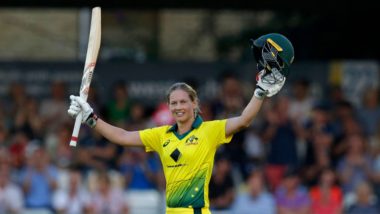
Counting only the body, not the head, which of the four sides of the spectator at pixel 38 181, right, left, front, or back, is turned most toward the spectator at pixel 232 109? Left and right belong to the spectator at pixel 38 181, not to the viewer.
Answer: left

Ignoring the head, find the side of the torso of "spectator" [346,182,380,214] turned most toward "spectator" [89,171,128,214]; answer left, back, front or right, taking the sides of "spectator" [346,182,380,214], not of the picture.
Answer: right

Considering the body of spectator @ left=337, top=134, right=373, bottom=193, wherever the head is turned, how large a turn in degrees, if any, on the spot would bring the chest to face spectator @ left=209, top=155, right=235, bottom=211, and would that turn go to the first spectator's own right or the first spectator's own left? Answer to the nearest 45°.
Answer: approximately 45° to the first spectator's own right

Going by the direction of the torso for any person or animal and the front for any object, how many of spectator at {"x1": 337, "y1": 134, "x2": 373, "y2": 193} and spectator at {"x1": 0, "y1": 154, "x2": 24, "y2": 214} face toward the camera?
2

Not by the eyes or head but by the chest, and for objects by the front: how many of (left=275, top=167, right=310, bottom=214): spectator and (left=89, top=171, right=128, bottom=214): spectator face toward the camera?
2

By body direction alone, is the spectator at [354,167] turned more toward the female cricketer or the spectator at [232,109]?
the female cricketer

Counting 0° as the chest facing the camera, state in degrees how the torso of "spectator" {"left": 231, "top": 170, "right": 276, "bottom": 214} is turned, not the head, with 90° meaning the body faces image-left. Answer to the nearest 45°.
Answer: approximately 0°

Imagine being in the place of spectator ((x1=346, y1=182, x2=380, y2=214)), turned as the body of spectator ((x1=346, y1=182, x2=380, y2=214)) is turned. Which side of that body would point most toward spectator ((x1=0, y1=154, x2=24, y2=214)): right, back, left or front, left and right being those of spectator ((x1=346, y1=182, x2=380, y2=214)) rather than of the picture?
right
